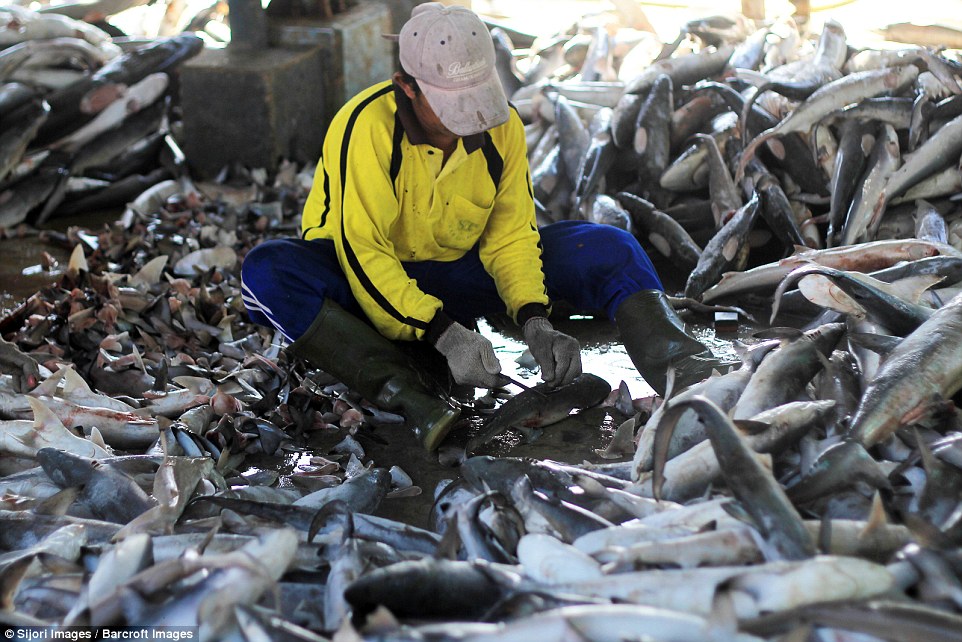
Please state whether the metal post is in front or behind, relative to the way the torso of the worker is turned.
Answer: behind

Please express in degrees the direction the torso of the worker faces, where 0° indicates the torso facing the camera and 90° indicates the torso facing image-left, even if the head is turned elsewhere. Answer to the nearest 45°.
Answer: approximately 315°
